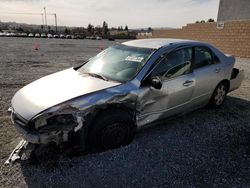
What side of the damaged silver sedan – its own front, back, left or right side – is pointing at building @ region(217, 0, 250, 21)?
back

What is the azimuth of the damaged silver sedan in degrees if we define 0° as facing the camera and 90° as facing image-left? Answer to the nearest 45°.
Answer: approximately 45°
